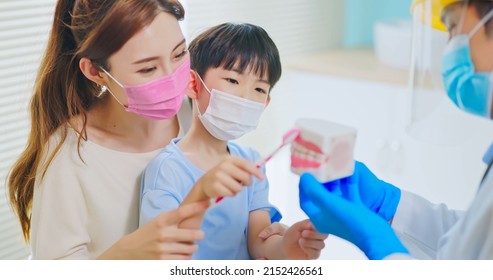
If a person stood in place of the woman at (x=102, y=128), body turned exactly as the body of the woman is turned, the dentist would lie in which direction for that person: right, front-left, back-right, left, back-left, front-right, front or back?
front

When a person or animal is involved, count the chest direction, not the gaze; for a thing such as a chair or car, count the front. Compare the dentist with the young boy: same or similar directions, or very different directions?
very different directions

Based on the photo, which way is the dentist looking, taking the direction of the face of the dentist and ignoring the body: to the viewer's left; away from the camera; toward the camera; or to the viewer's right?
to the viewer's left

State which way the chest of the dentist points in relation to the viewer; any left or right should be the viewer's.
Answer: facing to the left of the viewer

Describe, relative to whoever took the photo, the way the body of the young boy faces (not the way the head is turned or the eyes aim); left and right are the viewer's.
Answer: facing the viewer and to the right of the viewer

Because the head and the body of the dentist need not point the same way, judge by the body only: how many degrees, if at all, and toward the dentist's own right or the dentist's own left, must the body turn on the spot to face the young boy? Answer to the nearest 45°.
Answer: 0° — they already face them

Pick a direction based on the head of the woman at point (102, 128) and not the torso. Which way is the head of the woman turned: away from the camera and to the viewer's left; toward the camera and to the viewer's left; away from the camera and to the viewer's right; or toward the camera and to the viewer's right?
toward the camera and to the viewer's right

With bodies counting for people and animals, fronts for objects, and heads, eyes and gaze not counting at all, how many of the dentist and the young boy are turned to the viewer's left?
1

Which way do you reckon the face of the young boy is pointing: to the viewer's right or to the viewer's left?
to the viewer's right

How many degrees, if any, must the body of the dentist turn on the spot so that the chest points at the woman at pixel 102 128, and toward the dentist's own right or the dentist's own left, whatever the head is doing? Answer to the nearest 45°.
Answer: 0° — they already face them
